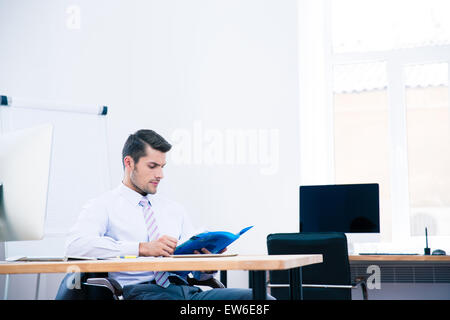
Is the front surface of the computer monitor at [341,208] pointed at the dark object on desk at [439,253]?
no

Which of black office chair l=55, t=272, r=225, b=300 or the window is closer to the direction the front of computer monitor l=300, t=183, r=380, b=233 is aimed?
the black office chair

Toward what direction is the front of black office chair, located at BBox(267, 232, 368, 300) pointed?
away from the camera

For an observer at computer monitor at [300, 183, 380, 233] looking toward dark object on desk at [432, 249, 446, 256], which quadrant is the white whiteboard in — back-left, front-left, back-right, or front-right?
back-right

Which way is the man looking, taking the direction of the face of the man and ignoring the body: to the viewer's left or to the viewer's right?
to the viewer's right

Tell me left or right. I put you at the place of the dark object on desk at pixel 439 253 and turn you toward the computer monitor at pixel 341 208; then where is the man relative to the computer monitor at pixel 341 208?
left

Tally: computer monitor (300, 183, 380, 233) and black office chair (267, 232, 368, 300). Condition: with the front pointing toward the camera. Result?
1

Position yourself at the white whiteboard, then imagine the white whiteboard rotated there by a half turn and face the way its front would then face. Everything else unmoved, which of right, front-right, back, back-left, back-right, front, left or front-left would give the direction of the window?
back-right

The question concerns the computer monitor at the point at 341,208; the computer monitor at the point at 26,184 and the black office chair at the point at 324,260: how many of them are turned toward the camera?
1

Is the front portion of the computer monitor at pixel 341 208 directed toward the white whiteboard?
no

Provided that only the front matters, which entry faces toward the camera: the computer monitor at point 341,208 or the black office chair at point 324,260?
the computer monitor

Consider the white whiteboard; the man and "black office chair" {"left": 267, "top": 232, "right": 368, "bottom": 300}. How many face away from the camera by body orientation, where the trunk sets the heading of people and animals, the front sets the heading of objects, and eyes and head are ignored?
1

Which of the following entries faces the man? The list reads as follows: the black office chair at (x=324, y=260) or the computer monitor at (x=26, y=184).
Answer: the computer monitor

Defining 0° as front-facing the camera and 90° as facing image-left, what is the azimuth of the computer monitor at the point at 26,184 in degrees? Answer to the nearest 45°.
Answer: approximately 225°

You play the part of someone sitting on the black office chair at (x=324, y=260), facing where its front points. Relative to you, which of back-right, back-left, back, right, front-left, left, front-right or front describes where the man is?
back-left

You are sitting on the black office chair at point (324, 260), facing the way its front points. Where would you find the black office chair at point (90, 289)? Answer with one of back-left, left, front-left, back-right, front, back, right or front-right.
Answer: back-left
